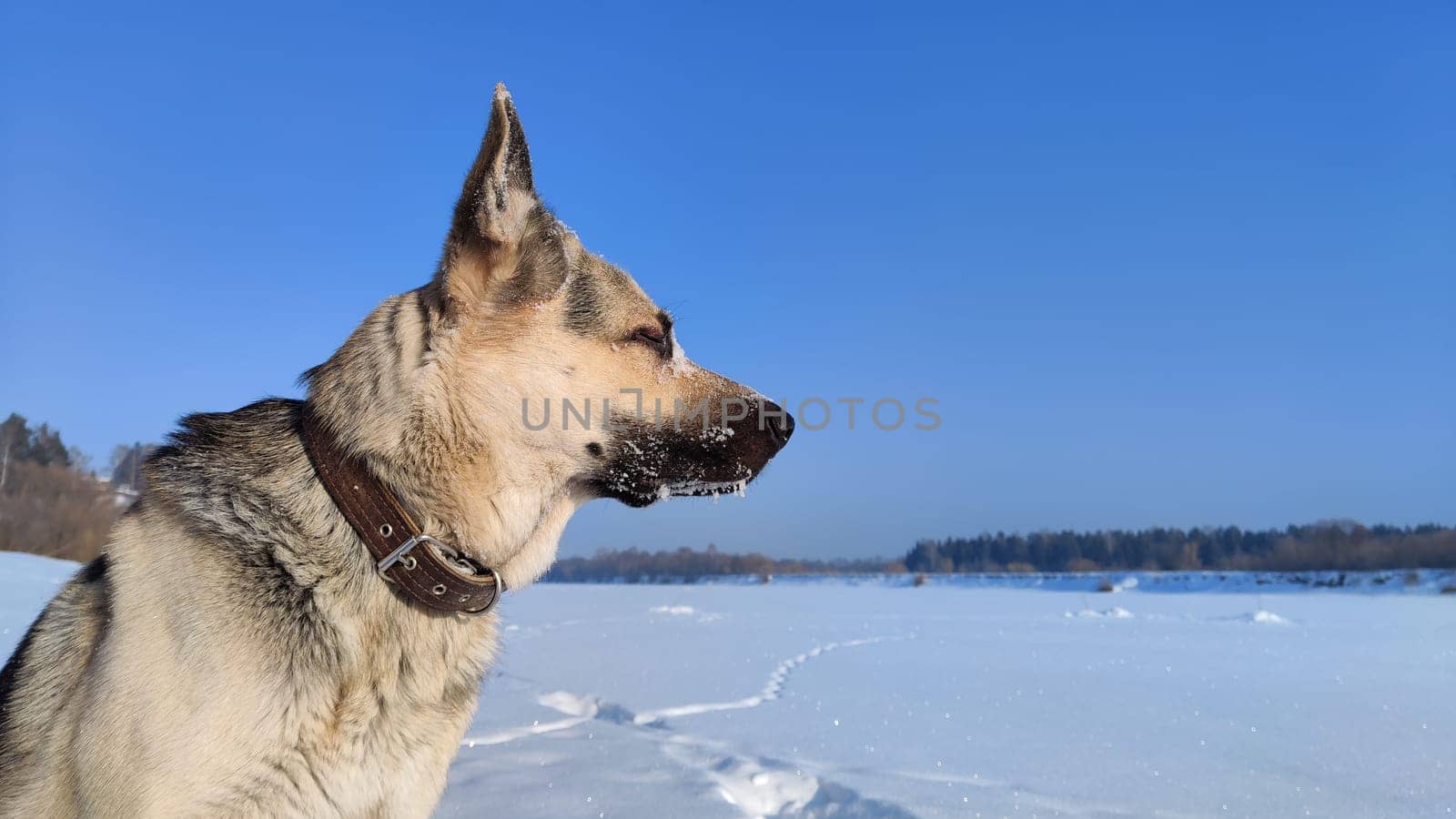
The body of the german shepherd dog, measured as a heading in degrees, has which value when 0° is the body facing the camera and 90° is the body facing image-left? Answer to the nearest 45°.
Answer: approximately 270°
